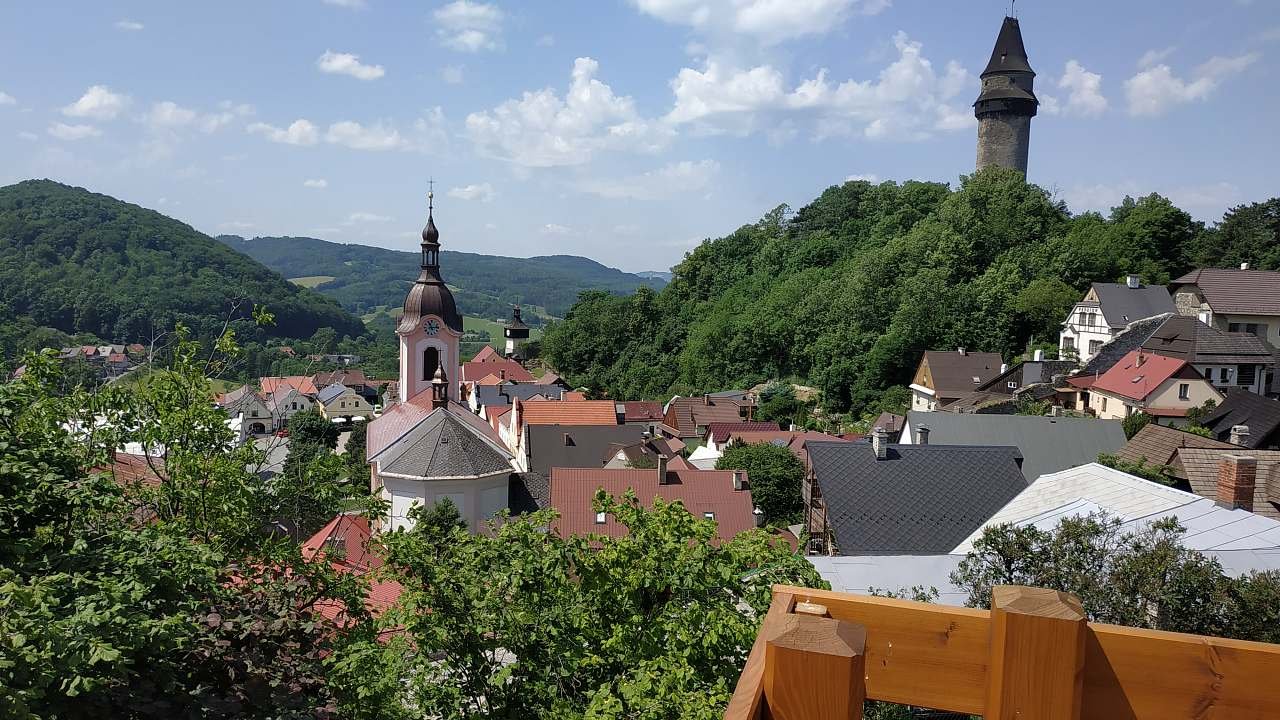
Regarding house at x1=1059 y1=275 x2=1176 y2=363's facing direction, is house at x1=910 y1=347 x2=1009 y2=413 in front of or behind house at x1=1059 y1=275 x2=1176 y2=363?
in front

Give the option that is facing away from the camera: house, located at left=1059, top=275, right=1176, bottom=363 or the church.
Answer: the church

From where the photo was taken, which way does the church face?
away from the camera

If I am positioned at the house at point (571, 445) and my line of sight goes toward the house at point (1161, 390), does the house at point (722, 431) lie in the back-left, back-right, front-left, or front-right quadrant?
front-left

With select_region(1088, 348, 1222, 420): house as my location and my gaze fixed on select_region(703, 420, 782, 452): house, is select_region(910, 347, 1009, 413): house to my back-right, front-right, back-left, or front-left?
front-right

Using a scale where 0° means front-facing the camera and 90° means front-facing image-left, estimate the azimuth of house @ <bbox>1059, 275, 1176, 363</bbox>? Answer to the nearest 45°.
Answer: approximately 45°

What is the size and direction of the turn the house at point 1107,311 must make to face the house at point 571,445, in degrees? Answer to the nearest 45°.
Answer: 0° — it already faces it

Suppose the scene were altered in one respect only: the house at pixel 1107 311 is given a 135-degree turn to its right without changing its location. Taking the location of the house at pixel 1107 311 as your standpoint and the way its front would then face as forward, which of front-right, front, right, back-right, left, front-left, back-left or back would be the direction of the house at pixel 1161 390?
back

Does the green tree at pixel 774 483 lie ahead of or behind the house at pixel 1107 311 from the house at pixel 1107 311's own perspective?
ahead

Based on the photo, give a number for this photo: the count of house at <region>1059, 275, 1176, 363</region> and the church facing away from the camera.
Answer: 1

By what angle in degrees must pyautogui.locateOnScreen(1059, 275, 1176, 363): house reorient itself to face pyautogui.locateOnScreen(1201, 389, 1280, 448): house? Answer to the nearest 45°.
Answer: approximately 45° to its left

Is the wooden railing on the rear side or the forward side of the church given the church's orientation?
on the rear side

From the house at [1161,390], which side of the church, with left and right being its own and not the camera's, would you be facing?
right

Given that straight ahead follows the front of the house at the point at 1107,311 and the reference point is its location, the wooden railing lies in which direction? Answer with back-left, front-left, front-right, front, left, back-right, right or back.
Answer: front-left

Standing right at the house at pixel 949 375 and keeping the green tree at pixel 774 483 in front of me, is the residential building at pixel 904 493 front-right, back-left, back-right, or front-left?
front-left

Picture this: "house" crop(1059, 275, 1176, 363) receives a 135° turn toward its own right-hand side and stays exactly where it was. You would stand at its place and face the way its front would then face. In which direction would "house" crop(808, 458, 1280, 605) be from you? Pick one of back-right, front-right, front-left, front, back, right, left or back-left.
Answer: back

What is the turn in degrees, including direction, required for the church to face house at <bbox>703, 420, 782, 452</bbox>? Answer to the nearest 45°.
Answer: approximately 45° to its right

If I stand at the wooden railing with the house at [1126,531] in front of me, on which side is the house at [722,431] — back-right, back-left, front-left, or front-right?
front-left

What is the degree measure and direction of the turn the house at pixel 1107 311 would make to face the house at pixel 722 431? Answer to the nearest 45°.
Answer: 0° — it already faces it
